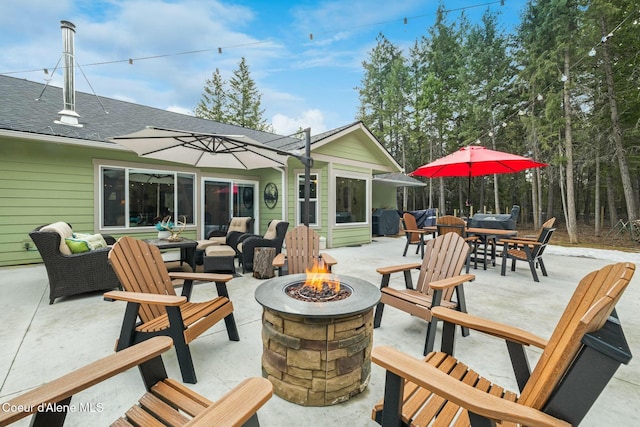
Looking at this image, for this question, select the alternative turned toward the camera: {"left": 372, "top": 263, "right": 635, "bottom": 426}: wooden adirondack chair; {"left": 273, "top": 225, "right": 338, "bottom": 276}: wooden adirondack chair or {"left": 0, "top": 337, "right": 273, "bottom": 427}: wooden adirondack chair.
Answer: {"left": 273, "top": 225, "right": 338, "bottom": 276}: wooden adirondack chair

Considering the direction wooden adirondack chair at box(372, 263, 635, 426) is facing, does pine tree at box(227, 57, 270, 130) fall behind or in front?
in front

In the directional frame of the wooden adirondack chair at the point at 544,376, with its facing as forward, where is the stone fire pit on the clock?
The stone fire pit is roughly at 11 o'clock from the wooden adirondack chair.

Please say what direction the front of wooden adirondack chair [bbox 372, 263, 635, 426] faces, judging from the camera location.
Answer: facing away from the viewer and to the left of the viewer

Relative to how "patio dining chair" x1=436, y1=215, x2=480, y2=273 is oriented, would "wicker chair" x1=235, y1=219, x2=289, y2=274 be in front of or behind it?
behind

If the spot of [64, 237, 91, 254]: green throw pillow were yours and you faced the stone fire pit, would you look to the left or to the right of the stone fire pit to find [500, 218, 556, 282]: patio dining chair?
left

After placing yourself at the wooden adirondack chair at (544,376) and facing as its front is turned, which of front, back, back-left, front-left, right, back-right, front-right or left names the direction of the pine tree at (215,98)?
front

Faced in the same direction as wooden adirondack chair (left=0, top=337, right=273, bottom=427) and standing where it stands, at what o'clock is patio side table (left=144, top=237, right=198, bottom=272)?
The patio side table is roughly at 11 o'clock from the wooden adirondack chair.

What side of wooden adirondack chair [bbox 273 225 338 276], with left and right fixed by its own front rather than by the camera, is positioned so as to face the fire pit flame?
front

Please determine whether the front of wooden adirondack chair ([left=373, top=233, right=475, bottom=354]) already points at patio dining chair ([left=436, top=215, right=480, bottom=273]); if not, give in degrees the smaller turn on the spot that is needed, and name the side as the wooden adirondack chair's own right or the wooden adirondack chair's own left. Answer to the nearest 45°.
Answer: approximately 135° to the wooden adirondack chair's own right

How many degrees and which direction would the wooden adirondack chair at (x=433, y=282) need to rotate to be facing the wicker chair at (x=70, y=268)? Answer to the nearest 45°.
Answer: approximately 45° to its right

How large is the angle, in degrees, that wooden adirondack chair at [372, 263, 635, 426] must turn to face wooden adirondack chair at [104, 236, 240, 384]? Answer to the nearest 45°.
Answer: approximately 45° to its left

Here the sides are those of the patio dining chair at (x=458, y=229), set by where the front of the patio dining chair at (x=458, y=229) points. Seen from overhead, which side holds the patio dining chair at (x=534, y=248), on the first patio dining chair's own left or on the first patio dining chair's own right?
on the first patio dining chair's own right

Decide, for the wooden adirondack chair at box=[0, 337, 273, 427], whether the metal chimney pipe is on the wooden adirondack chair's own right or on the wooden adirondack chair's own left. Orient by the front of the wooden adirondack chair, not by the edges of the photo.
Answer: on the wooden adirondack chair's own left

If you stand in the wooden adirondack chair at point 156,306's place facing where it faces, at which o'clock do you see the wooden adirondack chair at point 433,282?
the wooden adirondack chair at point 433,282 is roughly at 11 o'clock from the wooden adirondack chair at point 156,306.

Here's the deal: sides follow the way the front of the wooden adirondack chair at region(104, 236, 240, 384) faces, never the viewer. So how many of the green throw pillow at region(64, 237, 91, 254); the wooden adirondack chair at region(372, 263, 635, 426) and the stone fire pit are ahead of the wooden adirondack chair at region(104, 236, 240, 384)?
2

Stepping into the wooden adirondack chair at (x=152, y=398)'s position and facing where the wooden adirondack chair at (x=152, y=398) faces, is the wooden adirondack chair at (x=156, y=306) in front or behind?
in front

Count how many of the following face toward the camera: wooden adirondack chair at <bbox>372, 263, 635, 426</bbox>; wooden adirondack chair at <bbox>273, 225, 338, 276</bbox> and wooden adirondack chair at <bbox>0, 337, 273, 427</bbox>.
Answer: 1
